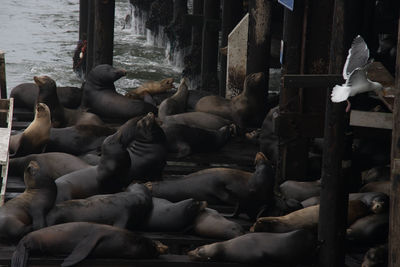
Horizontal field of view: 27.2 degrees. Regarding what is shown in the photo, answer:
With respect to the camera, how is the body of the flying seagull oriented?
to the viewer's right

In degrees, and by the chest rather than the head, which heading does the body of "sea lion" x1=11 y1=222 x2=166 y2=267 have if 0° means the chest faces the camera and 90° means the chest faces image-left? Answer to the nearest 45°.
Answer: approximately 270°

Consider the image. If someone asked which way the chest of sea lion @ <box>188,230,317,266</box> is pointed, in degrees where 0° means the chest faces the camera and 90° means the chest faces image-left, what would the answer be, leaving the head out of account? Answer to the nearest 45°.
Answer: approximately 90°

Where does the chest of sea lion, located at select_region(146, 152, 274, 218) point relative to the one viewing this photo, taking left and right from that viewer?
facing to the right of the viewer

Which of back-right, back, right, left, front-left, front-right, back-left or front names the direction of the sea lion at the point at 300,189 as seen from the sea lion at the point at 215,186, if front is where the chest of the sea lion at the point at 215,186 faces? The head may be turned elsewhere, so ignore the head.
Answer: front

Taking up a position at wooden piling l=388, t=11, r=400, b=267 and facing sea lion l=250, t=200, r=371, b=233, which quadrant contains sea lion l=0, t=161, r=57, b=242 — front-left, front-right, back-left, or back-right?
front-left

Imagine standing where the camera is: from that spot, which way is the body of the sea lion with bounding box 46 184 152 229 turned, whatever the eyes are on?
to the viewer's right

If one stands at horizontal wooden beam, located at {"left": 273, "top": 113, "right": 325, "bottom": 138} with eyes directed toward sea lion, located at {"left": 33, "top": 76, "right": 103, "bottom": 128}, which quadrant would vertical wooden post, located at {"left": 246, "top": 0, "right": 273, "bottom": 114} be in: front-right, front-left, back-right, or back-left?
front-right

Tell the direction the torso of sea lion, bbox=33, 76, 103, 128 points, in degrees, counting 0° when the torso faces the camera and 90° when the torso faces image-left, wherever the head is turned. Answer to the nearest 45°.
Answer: approximately 90°

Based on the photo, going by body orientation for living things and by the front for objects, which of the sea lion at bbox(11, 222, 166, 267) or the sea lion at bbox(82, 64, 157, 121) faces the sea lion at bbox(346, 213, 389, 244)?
the sea lion at bbox(11, 222, 166, 267)

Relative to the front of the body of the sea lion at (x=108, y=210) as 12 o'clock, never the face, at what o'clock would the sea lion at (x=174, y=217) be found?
the sea lion at (x=174, y=217) is roughly at 12 o'clock from the sea lion at (x=108, y=210).

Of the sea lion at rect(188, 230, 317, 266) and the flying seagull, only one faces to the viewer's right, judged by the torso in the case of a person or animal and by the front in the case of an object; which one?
the flying seagull

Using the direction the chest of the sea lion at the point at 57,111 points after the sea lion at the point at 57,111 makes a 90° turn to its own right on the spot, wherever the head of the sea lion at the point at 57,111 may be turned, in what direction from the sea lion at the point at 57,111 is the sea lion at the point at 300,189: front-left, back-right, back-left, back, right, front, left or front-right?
back-right
